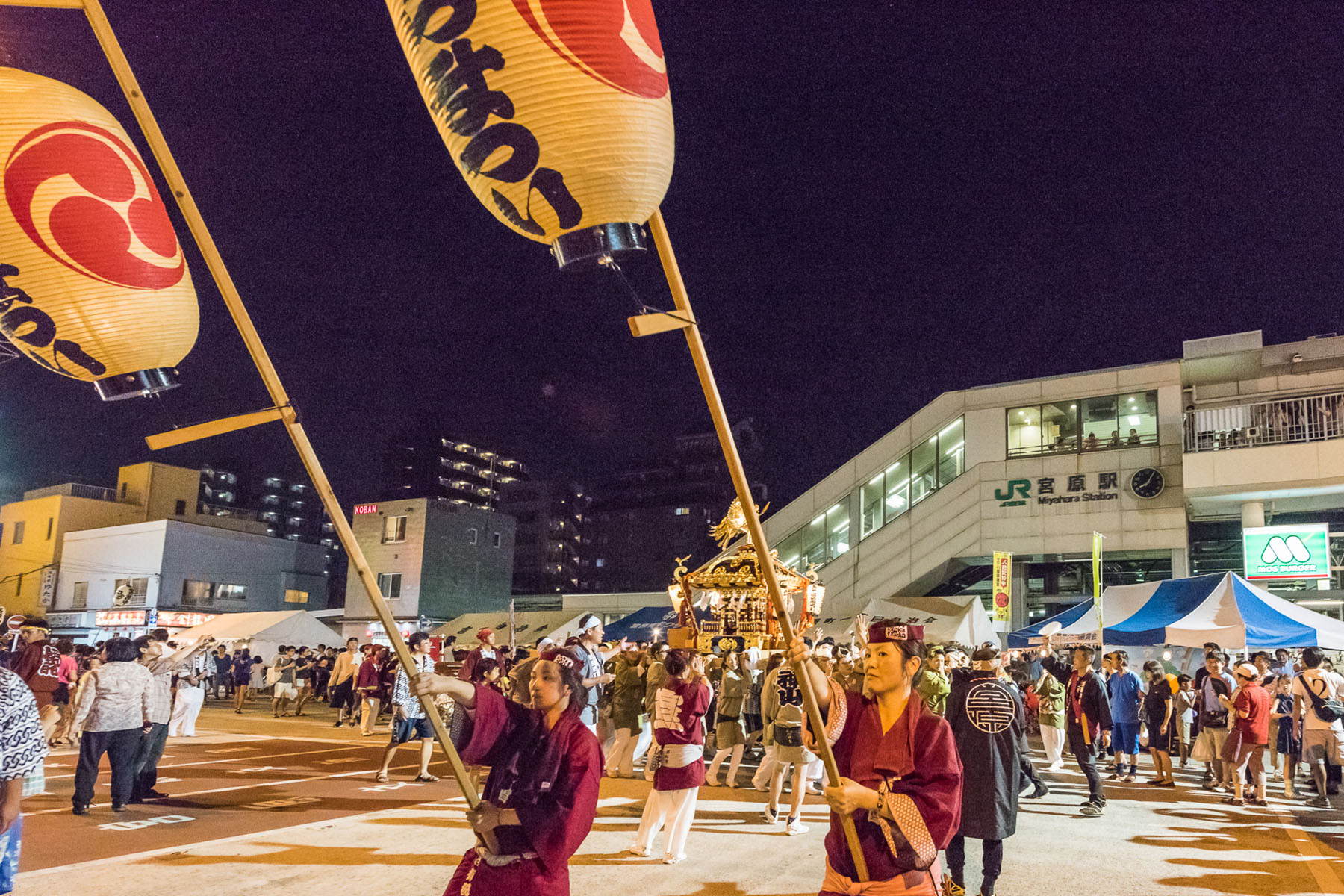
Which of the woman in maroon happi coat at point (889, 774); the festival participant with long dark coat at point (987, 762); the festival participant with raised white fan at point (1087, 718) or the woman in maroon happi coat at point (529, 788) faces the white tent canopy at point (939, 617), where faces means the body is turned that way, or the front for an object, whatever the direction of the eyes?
the festival participant with long dark coat at point (987, 762)

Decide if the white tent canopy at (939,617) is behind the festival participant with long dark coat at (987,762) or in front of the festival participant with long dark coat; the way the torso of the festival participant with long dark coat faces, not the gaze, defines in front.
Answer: in front

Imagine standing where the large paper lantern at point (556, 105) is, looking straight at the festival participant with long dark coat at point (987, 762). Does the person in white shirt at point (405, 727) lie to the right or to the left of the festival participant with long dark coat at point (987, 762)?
left

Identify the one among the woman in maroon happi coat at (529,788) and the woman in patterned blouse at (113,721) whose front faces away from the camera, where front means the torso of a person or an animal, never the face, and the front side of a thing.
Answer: the woman in patterned blouse

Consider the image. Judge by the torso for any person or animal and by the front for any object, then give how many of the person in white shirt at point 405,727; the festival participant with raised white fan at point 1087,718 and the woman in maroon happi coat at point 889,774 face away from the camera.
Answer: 0

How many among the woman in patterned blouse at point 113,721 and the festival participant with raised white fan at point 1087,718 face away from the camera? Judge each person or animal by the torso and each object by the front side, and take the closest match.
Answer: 1

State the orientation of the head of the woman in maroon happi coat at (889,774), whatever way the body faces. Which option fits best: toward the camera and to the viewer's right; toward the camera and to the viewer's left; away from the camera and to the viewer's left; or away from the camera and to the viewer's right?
toward the camera and to the viewer's left

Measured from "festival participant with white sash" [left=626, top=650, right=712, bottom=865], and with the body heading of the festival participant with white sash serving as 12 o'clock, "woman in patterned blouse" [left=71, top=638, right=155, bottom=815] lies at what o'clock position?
The woman in patterned blouse is roughly at 8 o'clock from the festival participant with white sash.

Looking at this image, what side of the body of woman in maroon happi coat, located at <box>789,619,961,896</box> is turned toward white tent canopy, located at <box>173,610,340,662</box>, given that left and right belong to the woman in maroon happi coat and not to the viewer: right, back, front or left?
right

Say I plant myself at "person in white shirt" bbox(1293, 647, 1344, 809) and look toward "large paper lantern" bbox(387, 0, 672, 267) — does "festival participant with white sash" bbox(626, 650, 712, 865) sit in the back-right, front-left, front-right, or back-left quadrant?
front-right

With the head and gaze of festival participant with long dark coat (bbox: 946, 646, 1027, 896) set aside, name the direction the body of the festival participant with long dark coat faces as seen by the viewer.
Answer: away from the camera

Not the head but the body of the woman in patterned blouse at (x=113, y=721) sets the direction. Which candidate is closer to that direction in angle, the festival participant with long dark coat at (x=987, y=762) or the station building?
the station building

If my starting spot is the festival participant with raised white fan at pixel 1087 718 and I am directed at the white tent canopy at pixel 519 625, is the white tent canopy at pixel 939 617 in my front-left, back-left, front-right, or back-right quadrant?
front-right
